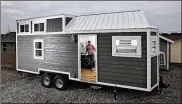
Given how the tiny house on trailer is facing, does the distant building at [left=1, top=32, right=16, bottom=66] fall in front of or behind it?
behind

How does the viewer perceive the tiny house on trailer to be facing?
facing the viewer and to the right of the viewer
